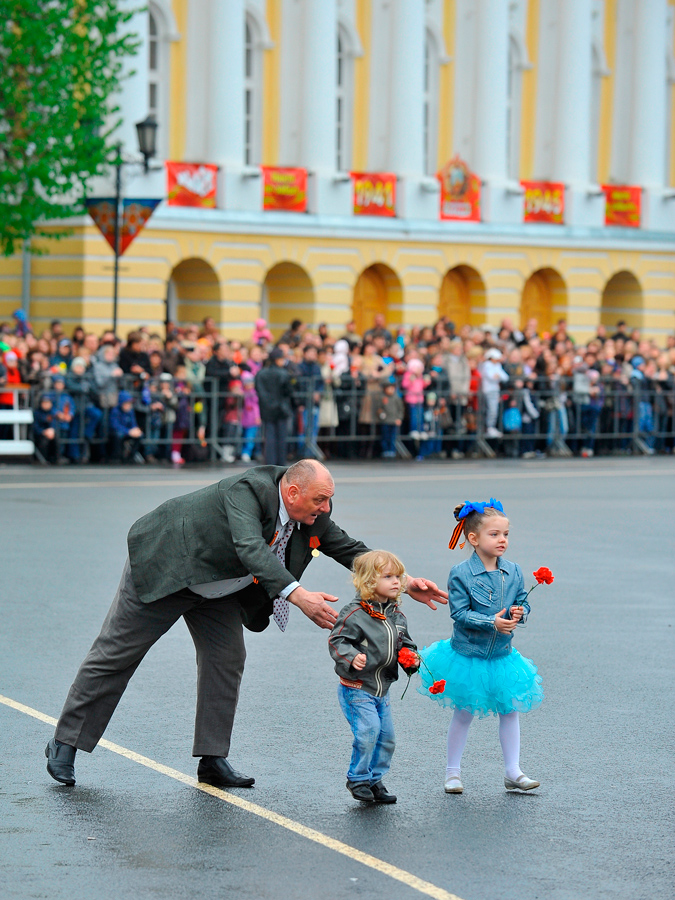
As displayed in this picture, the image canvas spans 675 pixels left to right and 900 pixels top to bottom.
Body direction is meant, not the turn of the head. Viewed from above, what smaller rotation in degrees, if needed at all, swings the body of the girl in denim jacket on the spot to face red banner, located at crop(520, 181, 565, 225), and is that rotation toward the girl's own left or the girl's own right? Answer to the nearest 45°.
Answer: approximately 135° to the girl's own left

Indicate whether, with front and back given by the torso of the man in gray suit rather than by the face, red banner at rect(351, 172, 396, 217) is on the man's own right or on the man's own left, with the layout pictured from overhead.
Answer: on the man's own left

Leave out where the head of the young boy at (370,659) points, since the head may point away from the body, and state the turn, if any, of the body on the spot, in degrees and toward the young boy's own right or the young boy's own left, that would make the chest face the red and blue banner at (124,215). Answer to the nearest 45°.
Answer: approximately 135° to the young boy's own left

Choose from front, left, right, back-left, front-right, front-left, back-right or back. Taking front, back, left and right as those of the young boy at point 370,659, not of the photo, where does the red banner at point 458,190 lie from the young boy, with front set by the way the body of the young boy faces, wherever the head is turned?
back-left

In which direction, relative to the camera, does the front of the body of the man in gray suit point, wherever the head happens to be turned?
to the viewer's right

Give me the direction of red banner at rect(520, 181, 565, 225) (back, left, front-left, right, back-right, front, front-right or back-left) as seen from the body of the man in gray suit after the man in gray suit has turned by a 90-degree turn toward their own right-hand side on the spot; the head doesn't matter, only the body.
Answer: back

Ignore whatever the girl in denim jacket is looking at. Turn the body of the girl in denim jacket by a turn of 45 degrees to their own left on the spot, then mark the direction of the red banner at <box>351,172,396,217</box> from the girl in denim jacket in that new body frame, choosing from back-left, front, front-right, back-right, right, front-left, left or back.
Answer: left

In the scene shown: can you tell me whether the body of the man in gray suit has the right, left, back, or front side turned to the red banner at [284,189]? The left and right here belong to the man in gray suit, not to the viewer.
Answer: left

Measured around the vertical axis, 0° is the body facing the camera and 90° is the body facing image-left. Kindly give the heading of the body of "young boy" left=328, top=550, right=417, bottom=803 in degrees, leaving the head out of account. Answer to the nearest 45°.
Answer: approximately 315°

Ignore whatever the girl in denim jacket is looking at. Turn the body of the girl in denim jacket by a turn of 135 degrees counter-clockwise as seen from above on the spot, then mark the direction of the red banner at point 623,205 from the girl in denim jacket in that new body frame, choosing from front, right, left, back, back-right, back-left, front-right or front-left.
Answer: front

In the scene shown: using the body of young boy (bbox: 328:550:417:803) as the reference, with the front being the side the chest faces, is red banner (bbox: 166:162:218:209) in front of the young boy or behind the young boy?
behind

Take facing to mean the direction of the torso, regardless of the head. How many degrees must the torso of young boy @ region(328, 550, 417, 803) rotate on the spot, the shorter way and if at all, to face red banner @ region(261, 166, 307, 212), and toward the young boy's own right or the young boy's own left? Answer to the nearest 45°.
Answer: approximately 135° to the young boy's own left

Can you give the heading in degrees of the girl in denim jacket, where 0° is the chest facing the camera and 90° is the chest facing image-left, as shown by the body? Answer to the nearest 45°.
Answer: approximately 315°

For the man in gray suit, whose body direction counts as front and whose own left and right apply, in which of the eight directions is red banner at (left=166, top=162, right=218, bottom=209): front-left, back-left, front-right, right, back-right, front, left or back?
left

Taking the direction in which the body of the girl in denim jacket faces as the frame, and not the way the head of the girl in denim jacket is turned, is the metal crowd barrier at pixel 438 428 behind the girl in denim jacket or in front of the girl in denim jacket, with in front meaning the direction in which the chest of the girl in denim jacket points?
behind
